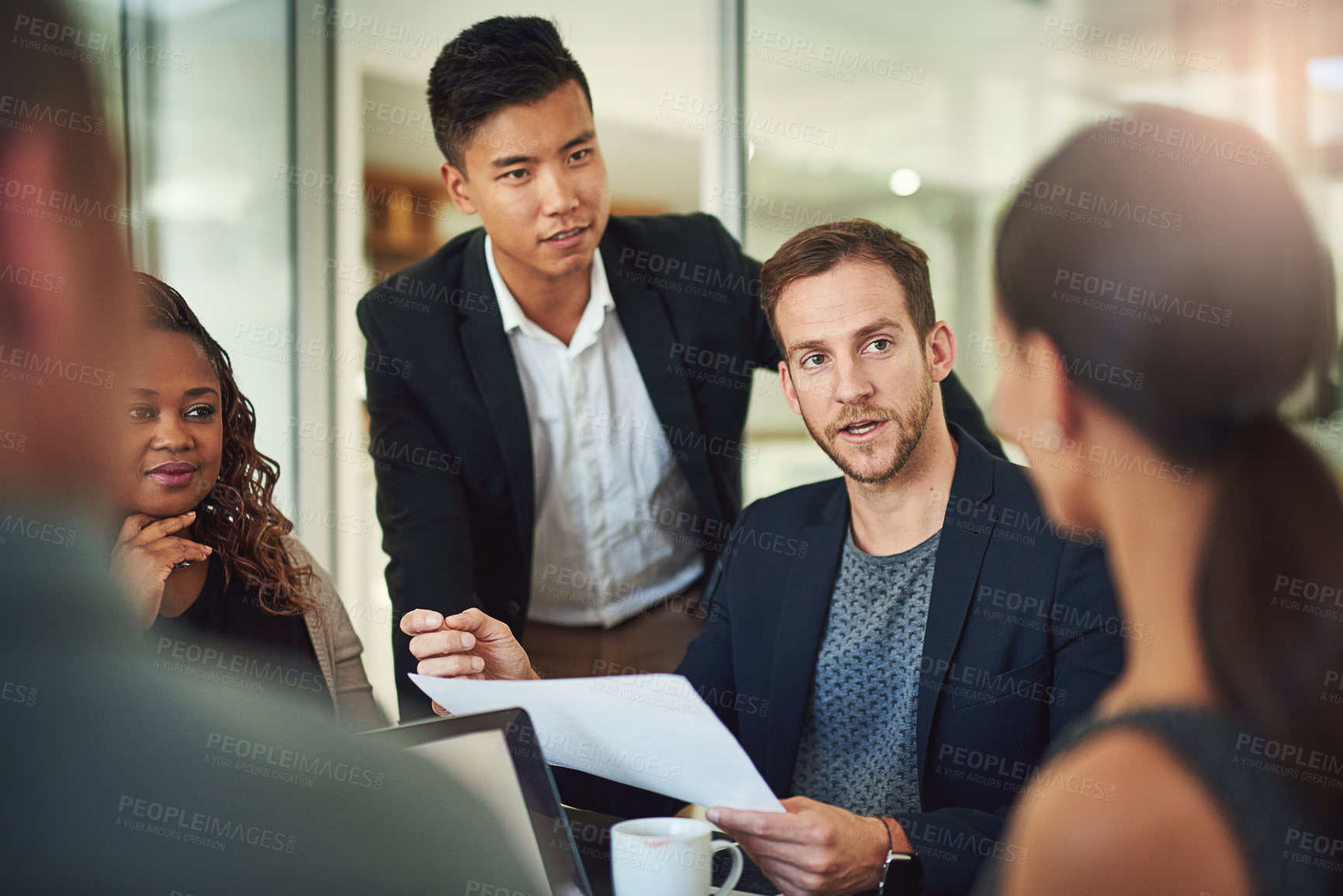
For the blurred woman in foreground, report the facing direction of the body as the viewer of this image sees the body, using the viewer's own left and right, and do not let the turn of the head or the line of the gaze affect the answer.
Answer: facing away from the viewer and to the left of the viewer

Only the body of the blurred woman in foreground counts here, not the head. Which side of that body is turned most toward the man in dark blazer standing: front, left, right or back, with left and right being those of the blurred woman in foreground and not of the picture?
front

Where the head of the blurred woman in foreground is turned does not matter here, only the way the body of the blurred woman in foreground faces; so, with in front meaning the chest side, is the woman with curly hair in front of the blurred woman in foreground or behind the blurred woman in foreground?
in front

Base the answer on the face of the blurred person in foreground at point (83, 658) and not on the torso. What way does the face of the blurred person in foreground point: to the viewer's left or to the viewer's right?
to the viewer's right

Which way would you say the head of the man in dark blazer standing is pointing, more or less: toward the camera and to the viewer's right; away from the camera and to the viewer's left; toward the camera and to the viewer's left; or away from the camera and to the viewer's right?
toward the camera and to the viewer's right

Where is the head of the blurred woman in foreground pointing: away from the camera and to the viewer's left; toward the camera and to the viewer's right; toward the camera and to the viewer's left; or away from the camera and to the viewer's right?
away from the camera and to the viewer's left
